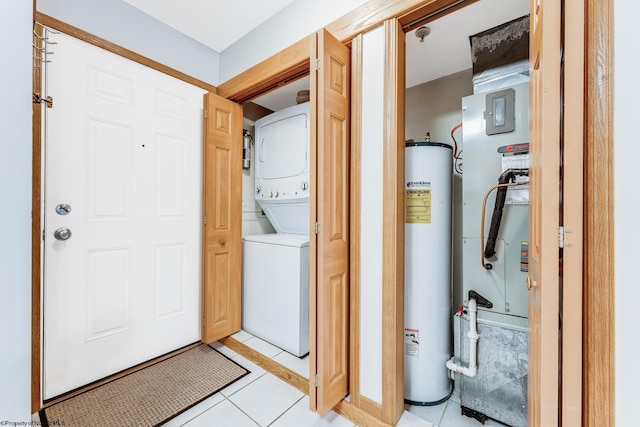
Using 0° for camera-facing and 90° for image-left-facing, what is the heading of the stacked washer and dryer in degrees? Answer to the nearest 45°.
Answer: approximately 45°

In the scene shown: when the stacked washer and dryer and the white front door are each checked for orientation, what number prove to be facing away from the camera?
0

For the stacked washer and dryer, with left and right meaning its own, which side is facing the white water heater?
left

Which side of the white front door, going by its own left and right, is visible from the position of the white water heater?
front

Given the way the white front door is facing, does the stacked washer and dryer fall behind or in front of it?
in front

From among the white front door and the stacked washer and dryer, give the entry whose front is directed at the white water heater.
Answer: the white front door

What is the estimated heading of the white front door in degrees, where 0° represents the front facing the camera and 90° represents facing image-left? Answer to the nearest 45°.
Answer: approximately 315°

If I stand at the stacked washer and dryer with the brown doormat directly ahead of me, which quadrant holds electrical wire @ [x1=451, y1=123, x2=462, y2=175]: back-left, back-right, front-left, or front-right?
back-left

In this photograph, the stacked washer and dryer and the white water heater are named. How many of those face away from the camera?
0

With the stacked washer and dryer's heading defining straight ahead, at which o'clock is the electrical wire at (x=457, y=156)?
The electrical wire is roughly at 8 o'clock from the stacked washer and dryer.

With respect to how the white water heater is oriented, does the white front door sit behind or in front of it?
in front

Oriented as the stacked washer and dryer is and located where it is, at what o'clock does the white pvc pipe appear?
The white pvc pipe is roughly at 9 o'clock from the stacked washer and dryer.
